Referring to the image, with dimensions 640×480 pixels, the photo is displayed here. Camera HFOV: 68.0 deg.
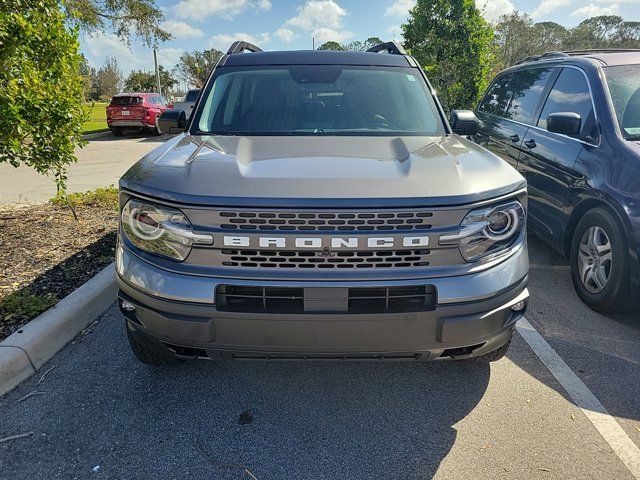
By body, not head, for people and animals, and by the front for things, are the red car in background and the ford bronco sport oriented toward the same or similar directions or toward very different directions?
very different directions

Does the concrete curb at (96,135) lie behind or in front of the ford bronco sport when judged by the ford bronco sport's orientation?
behind

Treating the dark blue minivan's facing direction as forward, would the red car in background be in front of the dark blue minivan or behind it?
behind

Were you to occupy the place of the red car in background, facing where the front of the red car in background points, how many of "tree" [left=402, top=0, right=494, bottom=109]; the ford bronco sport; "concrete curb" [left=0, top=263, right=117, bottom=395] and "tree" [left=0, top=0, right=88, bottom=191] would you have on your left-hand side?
0

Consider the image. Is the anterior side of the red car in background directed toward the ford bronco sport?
no

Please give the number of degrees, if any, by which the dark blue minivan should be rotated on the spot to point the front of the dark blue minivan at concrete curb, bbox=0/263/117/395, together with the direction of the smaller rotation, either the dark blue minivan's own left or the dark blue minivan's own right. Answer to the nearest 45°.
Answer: approximately 90° to the dark blue minivan's own right

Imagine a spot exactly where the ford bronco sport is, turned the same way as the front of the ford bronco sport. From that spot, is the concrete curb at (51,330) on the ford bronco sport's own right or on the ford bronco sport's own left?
on the ford bronco sport's own right

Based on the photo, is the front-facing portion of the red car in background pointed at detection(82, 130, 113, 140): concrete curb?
no

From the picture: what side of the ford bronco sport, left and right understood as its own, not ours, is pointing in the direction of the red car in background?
back

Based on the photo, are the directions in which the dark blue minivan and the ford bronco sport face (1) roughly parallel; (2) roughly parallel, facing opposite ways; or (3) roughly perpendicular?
roughly parallel

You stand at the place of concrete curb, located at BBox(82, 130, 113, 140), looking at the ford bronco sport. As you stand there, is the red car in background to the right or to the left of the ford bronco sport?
left

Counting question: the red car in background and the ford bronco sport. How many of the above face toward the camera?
1

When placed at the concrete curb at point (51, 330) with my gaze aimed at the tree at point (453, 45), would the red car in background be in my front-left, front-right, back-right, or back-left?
front-left

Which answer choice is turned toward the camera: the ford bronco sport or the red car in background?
the ford bronco sport

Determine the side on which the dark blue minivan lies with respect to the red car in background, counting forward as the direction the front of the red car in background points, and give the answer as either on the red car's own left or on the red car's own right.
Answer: on the red car's own right

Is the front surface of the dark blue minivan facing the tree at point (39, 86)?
no

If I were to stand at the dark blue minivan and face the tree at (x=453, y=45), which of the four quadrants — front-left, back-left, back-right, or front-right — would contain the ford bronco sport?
back-left

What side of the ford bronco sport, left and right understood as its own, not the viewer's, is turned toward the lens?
front

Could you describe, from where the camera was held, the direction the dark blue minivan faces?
facing the viewer and to the right of the viewer

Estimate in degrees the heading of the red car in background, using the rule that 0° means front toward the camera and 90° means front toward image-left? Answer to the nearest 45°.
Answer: approximately 225°
